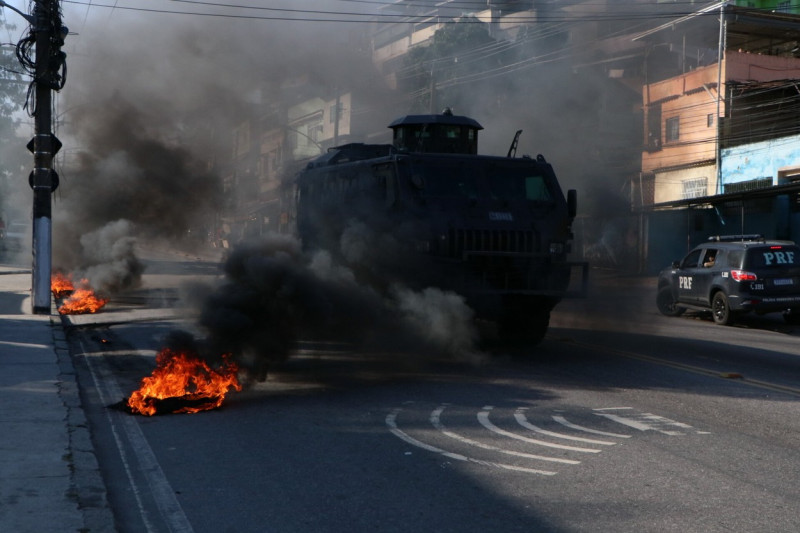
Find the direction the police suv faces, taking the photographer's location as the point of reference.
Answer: facing away from the viewer and to the left of the viewer

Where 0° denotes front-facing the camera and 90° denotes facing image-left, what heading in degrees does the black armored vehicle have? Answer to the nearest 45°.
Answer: approximately 315°

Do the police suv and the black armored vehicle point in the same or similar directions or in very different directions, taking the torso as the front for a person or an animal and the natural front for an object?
very different directions

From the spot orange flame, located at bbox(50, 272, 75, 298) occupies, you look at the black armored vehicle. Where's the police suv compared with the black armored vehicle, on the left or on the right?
left

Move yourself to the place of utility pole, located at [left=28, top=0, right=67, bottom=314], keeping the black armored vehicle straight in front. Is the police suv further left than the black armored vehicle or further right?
left

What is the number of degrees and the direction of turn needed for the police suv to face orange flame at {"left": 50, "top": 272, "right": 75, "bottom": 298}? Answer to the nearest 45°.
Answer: approximately 45° to its left

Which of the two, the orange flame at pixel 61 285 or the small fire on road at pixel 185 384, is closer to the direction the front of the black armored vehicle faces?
the small fire on road

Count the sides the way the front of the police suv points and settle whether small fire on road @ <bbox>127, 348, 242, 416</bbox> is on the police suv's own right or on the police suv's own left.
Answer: on the police suv's own left
